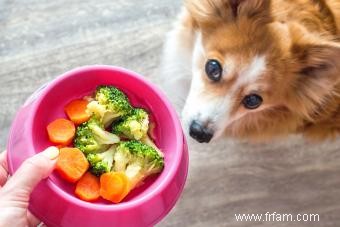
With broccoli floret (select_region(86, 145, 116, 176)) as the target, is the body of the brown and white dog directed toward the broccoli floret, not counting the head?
yes

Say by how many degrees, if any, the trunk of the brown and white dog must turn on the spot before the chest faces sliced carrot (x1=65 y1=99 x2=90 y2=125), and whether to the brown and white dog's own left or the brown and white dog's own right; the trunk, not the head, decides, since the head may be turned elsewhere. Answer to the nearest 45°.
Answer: approximately 45° to the brown and white dog's own right

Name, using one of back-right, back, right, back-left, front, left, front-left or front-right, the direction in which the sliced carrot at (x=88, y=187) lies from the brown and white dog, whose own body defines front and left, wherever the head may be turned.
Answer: front

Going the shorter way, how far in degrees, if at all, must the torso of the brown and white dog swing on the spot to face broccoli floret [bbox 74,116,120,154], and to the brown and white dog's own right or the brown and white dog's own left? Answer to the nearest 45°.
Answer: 0° — it already faces it

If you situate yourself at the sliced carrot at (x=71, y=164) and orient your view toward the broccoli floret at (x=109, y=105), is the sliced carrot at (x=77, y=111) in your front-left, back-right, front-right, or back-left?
front-left

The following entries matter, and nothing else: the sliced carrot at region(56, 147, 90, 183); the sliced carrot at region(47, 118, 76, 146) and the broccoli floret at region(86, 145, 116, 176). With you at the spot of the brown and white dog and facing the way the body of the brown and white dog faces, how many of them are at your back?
0

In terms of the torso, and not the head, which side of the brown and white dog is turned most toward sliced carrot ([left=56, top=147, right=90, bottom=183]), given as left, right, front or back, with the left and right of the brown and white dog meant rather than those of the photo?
front

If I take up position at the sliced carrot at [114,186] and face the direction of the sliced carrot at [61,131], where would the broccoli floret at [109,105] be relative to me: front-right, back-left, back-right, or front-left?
front-right

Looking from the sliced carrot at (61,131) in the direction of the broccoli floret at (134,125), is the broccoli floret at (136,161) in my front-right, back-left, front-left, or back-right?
front-right

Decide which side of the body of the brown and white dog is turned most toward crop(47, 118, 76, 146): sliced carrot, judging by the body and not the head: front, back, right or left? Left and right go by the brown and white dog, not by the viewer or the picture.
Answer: front

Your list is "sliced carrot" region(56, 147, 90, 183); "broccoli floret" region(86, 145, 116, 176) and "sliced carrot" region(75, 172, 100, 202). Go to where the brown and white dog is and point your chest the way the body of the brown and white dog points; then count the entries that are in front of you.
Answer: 3
